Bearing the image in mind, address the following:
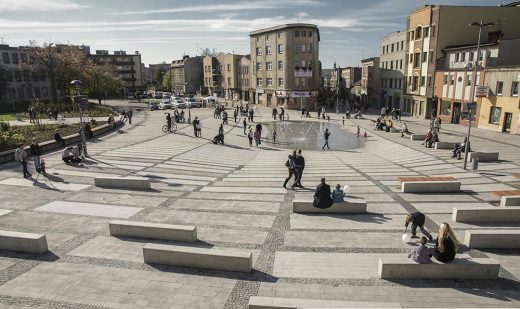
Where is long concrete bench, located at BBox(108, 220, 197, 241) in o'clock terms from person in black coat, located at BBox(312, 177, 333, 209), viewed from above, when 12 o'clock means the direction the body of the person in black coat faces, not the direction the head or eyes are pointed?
The long concrete bench is roughly at 8 o'clock from the person in black coat.

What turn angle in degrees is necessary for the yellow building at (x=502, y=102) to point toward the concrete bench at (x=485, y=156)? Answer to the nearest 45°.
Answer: approximately 45° to its left

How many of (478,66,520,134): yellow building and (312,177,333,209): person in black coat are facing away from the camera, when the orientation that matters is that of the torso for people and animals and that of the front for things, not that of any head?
1

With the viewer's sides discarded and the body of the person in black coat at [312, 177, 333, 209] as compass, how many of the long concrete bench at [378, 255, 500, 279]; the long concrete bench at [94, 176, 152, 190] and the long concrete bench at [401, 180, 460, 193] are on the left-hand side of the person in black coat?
1

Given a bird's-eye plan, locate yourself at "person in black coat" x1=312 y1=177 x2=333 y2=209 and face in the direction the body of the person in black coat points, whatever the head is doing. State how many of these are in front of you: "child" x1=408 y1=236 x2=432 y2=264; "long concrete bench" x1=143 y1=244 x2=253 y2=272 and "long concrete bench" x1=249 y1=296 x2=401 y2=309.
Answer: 0

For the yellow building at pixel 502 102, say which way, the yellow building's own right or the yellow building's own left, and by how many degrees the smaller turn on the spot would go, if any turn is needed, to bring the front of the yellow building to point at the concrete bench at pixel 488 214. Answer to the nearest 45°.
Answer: approximately 45° to the yellow building's own left

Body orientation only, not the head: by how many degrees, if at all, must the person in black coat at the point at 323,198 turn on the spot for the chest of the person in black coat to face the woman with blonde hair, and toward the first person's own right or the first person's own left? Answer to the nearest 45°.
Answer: approximately 135° to the first person's own right

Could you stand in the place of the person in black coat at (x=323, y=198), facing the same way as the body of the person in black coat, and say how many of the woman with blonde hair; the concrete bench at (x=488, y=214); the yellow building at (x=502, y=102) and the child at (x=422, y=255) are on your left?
0

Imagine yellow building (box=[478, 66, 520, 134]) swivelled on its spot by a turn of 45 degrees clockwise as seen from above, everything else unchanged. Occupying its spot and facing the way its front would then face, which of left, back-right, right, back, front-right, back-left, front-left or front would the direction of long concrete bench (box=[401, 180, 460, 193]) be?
left

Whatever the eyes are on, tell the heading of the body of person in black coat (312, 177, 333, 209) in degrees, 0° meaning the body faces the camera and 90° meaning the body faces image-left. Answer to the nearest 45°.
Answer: approximately 180°

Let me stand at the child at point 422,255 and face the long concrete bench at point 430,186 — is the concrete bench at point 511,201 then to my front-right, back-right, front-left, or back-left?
front-right

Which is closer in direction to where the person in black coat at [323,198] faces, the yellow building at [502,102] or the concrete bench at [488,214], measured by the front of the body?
the yellow building

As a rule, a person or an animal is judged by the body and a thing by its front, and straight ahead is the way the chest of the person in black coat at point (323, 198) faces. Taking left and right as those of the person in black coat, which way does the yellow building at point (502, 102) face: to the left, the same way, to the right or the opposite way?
to the left

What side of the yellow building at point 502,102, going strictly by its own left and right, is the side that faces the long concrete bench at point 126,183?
front

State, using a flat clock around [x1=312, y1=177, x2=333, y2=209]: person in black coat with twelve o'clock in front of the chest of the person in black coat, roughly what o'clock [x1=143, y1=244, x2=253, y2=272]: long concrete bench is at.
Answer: The long concrete bench is roughly at 7 o'clock from the person in black coat.

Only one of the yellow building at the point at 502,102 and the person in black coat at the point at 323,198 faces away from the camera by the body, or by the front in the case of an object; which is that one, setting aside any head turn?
the person in black coat

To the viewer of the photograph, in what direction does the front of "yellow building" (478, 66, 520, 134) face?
facing the viewer and to the left of the viewer

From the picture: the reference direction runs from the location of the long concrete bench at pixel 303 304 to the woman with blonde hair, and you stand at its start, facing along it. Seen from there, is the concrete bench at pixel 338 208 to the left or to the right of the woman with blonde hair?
left

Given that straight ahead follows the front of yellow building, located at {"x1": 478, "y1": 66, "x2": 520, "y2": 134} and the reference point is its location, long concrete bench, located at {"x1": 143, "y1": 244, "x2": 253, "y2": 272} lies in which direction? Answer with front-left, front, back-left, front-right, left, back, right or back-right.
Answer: front-left

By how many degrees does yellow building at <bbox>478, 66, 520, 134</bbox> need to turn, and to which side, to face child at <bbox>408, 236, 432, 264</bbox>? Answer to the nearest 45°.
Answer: approximately 45° to its left

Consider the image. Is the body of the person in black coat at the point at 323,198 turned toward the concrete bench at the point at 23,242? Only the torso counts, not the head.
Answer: no

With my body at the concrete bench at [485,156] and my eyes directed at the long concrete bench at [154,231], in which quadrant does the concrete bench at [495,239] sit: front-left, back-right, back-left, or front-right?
front-left
